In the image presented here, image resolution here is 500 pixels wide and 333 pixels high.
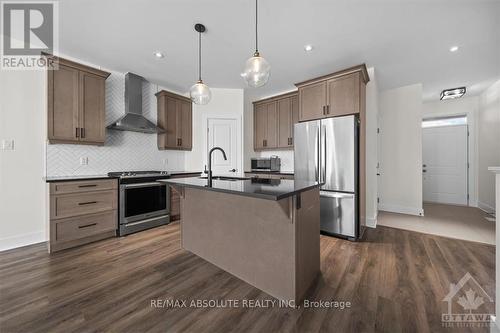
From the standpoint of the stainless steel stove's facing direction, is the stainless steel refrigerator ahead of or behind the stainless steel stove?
ahead

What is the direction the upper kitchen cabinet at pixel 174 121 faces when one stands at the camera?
facing the viewer and to the right of the viewer

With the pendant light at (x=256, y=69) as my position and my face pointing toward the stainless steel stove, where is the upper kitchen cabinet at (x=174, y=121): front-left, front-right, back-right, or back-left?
front-right

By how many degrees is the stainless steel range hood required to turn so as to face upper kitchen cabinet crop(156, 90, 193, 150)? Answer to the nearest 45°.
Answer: approximately 90° to its left

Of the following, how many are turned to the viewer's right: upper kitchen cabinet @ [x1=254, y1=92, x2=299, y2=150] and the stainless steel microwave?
0

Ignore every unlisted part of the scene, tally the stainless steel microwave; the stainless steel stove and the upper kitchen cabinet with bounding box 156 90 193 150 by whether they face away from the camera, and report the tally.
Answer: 0

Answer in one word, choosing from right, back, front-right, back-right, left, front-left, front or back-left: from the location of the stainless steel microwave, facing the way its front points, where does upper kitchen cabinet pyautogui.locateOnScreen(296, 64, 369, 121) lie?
left

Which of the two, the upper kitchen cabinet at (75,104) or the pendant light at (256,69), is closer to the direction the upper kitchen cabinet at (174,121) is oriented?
the pendant light

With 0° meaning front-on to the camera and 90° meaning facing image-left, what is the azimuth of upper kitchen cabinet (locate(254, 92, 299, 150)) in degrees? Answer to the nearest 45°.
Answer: approximately 45°

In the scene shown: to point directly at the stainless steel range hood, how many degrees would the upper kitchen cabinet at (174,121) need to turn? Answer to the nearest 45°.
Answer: approximately 90° to its right

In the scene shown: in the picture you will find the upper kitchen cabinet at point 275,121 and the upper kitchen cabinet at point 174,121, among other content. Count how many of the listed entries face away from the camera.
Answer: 0

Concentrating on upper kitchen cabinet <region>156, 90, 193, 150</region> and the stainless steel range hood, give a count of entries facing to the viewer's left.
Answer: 0
